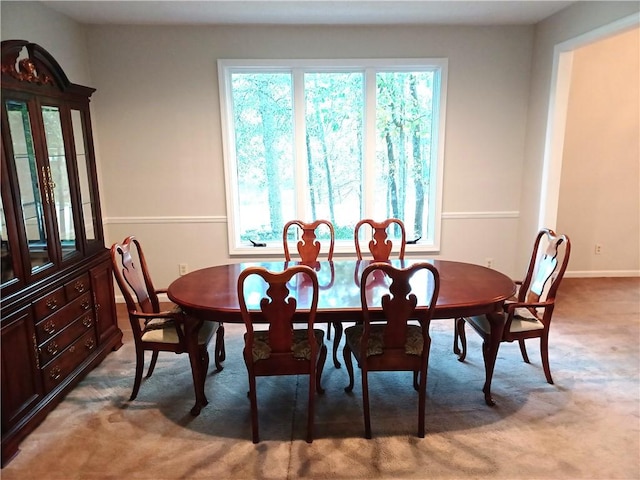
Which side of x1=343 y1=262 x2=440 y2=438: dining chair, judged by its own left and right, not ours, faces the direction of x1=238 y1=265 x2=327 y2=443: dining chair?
left

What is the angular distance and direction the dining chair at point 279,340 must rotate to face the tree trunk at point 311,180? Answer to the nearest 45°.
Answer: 0° — it already faces it

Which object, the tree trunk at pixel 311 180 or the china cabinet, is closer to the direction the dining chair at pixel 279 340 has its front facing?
the tree trunk

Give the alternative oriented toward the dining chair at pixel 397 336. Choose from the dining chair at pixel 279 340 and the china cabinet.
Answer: the china cabinet

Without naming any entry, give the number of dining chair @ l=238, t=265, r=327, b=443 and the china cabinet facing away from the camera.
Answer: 1

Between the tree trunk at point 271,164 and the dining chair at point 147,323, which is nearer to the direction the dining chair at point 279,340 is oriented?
the tree trunk

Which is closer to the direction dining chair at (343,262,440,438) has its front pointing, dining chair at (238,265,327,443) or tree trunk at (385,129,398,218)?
the tree trunk

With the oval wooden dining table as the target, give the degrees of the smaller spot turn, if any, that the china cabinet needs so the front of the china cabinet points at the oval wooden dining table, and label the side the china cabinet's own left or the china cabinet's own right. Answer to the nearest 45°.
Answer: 0° — it already faces it

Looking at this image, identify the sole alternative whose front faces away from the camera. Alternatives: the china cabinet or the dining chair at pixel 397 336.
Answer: the dining chair

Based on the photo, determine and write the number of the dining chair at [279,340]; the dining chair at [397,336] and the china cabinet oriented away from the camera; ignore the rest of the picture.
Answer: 2

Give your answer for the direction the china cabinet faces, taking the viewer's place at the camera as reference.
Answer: facing the viewer and to the right of the viewer

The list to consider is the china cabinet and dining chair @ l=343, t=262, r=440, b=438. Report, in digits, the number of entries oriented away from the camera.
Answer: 1

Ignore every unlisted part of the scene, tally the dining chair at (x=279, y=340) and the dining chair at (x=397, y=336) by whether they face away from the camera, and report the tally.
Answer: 2

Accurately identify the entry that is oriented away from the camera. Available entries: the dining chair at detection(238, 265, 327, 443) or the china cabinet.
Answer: the dining chair

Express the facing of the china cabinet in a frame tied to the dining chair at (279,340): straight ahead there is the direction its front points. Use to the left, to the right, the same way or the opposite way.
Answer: to the right

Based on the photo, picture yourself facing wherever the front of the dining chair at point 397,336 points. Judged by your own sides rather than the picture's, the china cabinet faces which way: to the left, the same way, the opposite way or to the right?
to the right

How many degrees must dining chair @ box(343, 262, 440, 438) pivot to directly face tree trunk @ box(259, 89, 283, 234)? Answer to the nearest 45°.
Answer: approximately 45° to its left

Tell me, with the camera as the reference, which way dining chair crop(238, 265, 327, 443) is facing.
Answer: facing away from the viewer

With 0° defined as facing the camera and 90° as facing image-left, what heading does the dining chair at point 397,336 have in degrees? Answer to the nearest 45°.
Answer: approximately 180°
